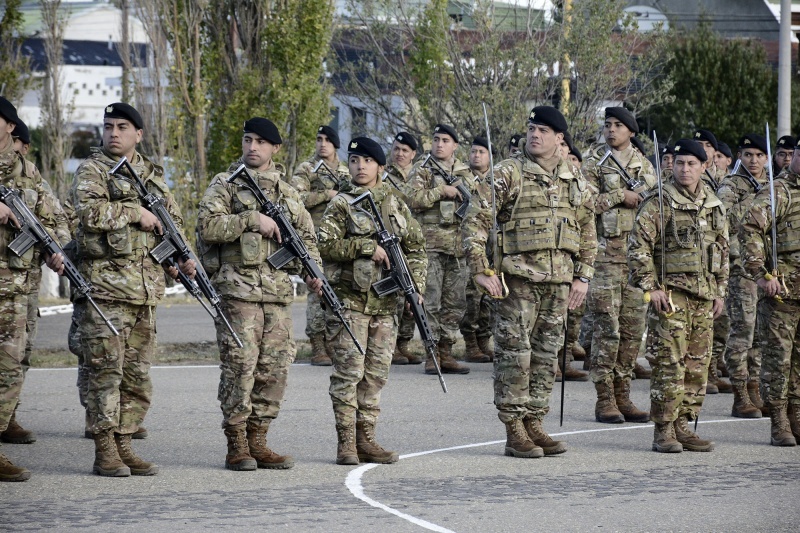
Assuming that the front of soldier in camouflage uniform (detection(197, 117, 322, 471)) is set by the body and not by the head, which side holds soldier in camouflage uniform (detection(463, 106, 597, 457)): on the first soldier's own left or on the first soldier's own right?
on the first soldier's own left

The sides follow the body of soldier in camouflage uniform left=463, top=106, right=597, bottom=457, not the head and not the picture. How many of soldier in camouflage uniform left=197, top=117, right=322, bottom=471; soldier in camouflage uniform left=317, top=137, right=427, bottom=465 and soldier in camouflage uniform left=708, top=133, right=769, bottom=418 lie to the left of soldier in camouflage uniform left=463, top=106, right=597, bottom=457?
1

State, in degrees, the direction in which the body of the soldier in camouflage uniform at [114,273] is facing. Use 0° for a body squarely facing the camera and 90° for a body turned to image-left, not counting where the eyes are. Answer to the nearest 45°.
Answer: approximately 315°

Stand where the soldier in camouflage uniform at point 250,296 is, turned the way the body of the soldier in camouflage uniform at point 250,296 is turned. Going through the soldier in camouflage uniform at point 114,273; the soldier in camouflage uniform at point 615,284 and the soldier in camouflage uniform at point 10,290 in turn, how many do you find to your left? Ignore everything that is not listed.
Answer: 1

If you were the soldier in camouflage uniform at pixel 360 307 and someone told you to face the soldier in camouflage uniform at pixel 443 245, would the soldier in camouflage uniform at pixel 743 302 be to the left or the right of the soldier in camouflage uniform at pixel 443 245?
right

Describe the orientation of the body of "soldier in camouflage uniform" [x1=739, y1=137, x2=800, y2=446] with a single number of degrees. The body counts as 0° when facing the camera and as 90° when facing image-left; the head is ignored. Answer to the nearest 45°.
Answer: approximately 315°

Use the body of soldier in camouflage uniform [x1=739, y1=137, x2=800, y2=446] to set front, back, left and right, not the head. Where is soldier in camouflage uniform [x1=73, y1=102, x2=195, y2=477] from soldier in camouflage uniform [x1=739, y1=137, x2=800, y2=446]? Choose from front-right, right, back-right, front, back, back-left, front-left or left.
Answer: right

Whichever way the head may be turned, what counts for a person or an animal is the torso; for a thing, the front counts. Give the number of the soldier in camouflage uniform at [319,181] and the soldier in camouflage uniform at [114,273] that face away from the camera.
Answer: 0

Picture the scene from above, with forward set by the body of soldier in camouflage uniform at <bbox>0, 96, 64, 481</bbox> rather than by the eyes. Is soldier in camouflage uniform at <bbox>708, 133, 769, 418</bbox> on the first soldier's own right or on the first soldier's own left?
on the first soldier's own left

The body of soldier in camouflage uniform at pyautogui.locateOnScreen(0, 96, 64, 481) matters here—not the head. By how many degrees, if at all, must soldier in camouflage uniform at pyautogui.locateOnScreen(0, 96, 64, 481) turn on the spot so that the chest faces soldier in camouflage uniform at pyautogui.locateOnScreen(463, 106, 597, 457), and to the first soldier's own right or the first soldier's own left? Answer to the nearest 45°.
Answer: approximately 45° to the first soldier's own left

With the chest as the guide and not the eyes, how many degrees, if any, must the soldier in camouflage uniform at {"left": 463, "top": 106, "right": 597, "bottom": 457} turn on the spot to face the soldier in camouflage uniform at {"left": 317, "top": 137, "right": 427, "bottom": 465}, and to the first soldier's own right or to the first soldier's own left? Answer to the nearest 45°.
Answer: approximately 135° to the first soldier's own right

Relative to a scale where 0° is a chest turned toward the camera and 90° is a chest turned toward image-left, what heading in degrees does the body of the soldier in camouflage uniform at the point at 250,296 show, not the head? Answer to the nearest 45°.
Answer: approximately 315°

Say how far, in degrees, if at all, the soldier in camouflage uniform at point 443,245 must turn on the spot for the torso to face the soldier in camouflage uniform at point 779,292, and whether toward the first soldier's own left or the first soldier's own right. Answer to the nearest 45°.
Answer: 0° — they already face them

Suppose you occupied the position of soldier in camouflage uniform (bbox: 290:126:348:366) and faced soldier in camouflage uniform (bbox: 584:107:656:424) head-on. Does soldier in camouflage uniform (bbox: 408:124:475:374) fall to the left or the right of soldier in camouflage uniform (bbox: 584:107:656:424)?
left

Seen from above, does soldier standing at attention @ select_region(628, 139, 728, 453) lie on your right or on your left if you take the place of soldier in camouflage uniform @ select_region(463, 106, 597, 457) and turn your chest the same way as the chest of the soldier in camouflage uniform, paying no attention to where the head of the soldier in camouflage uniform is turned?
on your left
